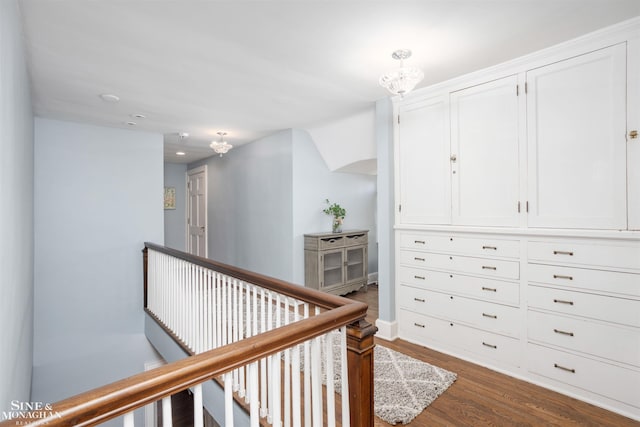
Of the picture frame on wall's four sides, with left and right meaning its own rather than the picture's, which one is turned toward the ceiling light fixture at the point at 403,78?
front

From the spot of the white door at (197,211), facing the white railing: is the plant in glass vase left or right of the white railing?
left

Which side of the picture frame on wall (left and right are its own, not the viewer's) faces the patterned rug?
front

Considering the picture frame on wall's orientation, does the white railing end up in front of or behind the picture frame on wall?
in front

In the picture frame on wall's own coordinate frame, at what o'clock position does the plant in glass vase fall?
The plant in glass vase is roughly at 11 o'clock from the picture frame on wall.

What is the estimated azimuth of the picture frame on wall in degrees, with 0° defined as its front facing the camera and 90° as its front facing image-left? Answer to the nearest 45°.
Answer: approximately 0°

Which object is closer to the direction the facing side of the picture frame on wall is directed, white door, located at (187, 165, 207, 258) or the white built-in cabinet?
the white built-in cabinet

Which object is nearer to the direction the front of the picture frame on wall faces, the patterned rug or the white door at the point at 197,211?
the patterned rug

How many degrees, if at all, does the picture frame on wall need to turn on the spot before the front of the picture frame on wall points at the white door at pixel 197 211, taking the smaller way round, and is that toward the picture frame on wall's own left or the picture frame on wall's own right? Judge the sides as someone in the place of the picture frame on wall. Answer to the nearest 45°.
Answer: approximately 45° to the picture frame on wall's own left
